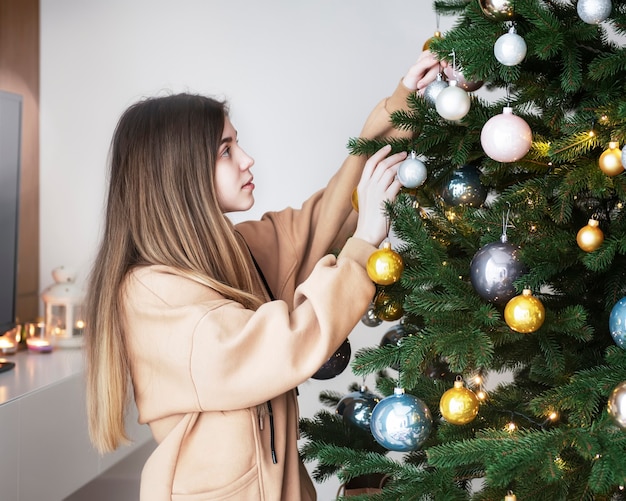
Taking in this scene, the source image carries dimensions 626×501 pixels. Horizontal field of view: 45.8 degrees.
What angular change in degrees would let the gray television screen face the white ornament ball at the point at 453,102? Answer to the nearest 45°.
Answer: approximately 45° to its right

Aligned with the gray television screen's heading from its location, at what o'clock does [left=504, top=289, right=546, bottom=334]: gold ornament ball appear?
The gold ornament ball is roughly at 1 o'clock from the gray television screen.

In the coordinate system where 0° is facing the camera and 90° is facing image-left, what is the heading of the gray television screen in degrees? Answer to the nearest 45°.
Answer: approximately 315°

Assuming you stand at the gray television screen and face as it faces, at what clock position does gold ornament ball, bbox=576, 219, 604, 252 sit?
The gold ornament ball is roughly at 1 o'clock from the gray television screen.

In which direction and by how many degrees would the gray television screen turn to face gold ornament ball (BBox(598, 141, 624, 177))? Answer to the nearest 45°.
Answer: approximately 45° to its right
